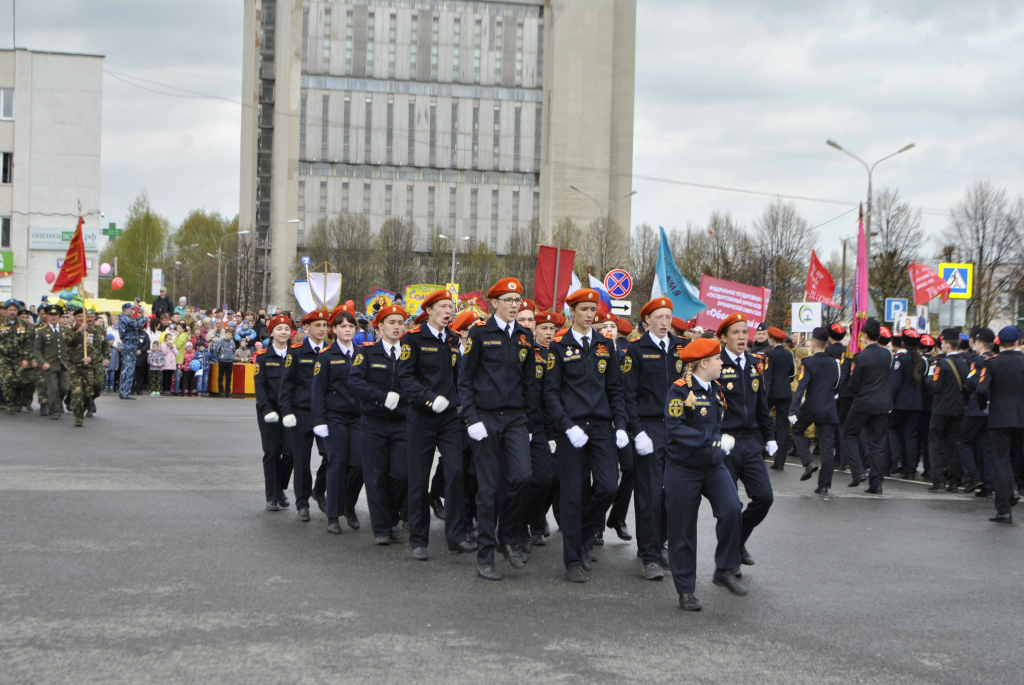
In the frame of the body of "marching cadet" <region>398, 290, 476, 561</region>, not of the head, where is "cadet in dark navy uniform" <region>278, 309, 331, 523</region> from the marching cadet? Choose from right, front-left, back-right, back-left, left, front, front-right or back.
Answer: back

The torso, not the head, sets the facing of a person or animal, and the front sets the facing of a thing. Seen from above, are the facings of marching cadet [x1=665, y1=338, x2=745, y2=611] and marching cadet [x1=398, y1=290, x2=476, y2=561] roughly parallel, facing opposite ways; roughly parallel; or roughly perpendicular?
roughly parallel

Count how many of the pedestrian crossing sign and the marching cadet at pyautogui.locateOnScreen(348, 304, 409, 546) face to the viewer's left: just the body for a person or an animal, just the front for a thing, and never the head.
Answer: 0

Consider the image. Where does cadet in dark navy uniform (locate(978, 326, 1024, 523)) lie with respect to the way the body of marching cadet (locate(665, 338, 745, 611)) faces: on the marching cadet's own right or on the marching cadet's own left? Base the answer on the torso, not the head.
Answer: on the marching cadet's own left

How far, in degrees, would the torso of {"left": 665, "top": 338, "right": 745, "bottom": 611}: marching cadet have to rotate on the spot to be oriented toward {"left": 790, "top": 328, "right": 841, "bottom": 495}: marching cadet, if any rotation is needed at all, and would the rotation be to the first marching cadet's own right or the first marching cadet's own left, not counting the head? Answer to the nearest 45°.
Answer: approximately 135° to the first marching cadet's own left

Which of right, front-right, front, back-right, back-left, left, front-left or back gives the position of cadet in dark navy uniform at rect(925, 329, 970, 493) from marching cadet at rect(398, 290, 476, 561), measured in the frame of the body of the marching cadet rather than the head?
left

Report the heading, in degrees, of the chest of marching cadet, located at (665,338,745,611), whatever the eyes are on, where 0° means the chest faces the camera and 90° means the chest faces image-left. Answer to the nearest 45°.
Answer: approximately 315°

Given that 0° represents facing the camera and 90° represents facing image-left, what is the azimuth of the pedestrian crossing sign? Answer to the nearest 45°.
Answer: approximately 0°

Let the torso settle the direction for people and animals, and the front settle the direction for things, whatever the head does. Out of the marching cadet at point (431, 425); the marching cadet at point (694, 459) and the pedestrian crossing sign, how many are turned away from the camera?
0

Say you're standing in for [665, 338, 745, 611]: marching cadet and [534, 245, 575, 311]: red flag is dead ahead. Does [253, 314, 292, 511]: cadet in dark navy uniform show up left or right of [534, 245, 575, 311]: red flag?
left

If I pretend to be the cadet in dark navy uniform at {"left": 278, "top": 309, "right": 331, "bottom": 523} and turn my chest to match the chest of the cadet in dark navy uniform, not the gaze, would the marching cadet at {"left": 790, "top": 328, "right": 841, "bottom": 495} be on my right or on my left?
on my left

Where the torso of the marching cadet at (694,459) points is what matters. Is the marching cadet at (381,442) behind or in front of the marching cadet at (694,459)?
behind

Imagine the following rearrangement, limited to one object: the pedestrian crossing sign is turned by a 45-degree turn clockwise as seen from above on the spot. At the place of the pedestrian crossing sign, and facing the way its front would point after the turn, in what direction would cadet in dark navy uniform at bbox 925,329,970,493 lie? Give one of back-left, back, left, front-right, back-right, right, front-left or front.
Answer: front-left

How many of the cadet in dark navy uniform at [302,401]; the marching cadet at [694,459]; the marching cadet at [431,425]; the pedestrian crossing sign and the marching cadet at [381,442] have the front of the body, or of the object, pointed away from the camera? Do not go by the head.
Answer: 0
